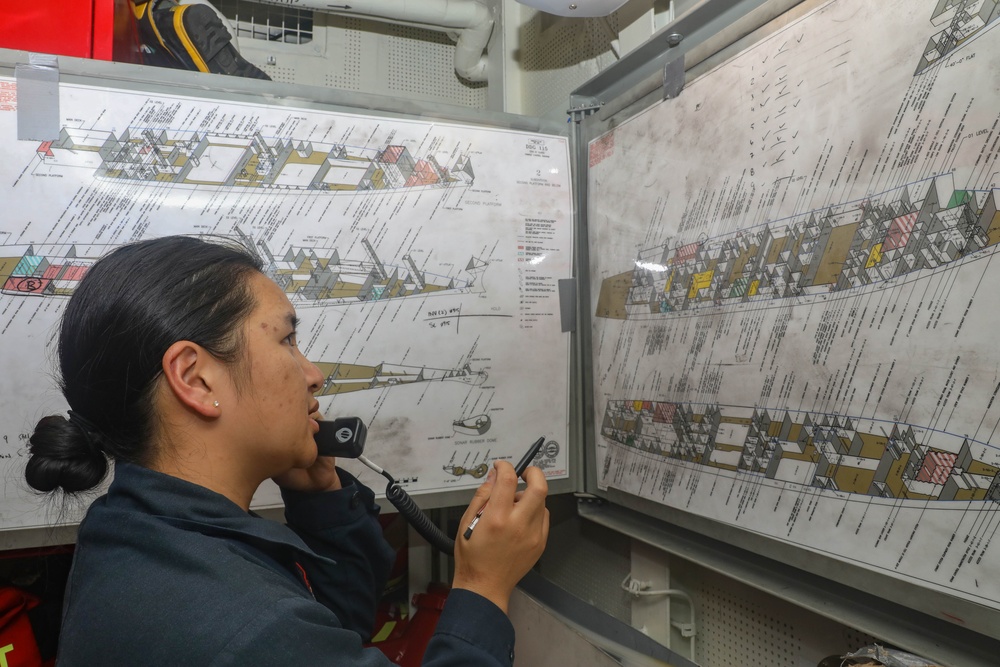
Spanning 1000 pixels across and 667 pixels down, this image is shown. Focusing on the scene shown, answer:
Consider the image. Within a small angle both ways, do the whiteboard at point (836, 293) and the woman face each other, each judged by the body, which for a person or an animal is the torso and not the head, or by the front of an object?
yes

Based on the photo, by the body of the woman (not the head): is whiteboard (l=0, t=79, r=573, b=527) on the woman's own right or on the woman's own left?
on the woman's own left

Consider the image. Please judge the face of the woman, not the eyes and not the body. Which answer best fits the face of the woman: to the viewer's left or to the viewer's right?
to the viewer's right

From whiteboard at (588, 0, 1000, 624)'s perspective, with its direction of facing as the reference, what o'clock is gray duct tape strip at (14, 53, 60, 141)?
The gray duct tape strip is roughly at 1 o'clock from the whiteboard.

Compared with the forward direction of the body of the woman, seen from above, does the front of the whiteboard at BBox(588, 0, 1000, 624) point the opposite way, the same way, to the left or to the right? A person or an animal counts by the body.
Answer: the opposite way

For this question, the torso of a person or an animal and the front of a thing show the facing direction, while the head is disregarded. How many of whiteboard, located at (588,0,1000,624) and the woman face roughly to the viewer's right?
1

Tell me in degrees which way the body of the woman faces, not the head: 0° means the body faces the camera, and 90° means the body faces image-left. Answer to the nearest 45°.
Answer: approximately 270°

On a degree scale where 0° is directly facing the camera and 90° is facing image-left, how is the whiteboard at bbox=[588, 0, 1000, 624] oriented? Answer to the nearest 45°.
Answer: approximately 45°

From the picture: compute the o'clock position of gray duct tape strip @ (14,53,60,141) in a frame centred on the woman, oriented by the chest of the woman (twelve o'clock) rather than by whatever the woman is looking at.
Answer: The gray duct tape strip is roughly at 8 o'clock from the woman.
